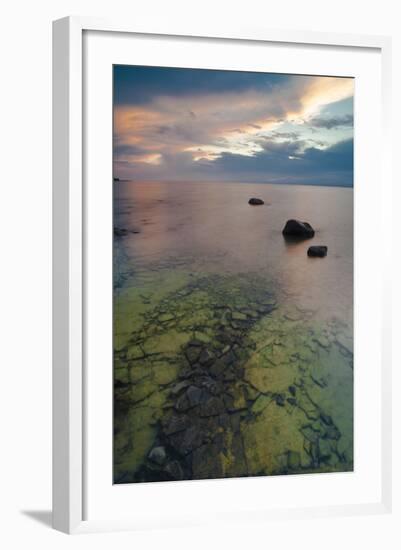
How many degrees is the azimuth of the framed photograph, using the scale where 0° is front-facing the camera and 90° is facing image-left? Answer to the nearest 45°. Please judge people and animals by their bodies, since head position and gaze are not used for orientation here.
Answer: approximately 315°
